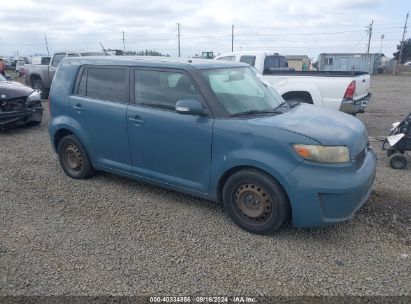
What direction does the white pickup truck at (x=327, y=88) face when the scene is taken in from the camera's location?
facing away from the viewer and to the left of the viewer

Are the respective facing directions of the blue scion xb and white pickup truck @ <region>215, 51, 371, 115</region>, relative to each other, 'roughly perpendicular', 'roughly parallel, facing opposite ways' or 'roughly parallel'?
roughly parallel, facing opposite ways

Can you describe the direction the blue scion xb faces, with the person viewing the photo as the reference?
facing the viewer and to the right of the viewer

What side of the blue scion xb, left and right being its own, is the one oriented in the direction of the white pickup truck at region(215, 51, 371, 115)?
left

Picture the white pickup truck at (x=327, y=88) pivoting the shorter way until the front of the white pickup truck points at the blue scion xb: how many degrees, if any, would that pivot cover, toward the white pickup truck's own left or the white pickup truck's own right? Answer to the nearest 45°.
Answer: approximately 135° to the white pickup truck's own left
